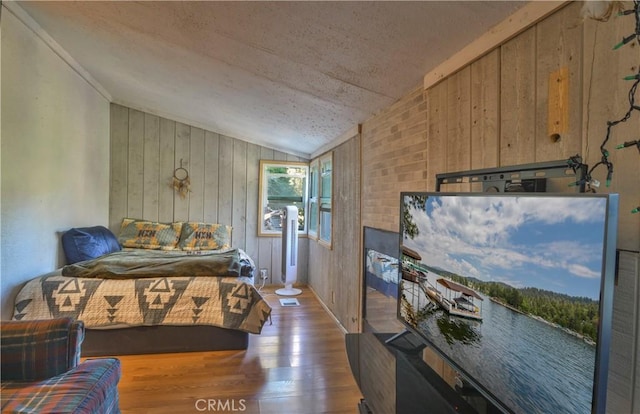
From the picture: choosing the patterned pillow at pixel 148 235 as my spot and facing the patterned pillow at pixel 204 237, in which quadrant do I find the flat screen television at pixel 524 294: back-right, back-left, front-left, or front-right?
front-right

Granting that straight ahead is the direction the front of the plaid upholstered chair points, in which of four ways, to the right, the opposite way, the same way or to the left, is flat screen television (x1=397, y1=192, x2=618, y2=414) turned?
the opposite way

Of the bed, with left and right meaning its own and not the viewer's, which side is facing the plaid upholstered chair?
front

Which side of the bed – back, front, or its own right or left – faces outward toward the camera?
front

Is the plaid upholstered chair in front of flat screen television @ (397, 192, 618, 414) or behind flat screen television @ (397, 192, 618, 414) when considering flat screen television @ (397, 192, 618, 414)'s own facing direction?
in front

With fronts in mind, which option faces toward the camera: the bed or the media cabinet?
the bed

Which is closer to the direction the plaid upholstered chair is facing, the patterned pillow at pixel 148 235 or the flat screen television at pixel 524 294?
the flat screen television

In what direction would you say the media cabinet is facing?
to the viewer's left

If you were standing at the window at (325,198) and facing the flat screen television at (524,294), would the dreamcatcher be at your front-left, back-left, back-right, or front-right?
back-right

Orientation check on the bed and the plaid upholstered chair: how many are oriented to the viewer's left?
0

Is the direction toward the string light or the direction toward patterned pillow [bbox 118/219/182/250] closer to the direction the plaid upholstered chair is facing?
the string light

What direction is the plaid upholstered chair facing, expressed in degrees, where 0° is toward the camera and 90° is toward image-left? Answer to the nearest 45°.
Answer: approximately 315°

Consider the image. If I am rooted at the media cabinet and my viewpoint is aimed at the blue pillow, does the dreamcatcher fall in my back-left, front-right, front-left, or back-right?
front-right

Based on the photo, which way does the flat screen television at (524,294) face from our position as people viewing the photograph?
facing the viewer and to the left of the viewer
